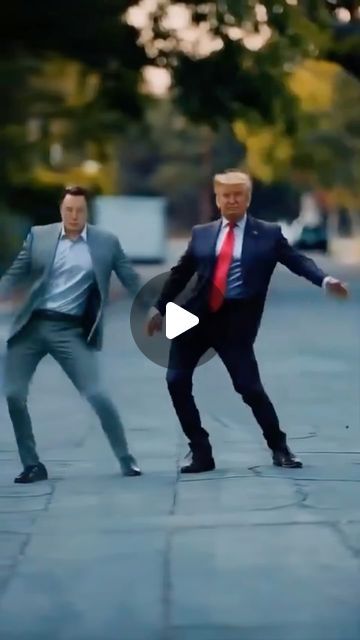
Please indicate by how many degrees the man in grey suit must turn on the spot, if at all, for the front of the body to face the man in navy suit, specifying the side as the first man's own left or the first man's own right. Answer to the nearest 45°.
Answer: approximately 90° to the first man's own left

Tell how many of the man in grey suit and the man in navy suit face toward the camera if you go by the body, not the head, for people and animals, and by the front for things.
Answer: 2

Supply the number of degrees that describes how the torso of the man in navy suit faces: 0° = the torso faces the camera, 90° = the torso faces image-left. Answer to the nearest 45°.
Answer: approximately 0°

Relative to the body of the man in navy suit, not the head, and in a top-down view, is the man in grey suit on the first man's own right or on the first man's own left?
on the first man's own right

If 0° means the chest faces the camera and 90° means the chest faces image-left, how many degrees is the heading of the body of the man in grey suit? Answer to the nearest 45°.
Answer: approximately 0°
